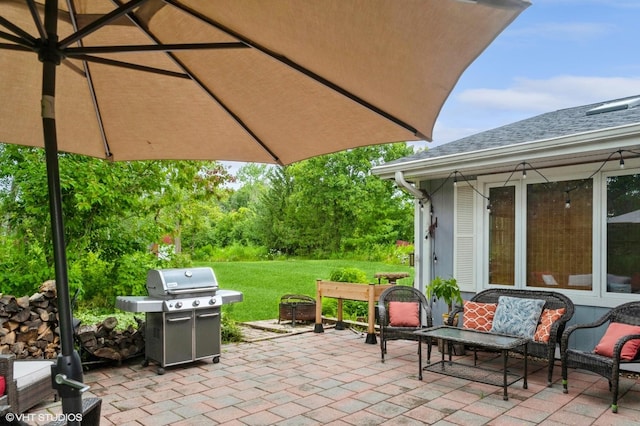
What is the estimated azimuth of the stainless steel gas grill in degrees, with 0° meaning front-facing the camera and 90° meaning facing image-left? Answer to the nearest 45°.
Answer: approximately 315°

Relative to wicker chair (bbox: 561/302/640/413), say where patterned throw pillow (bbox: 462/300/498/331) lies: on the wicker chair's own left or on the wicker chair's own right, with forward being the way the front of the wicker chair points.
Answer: on the wicker chair's own right

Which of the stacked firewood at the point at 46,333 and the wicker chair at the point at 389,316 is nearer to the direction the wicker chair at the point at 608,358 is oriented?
the stacked firewood

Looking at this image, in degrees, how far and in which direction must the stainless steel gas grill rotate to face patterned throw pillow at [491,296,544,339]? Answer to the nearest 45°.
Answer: approximately 45° to its left

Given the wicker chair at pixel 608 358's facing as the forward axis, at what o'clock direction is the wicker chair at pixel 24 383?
the wicker chair at pixel 24 383 is roughly at 12 o'clock from the wicker chair at pixel 608 358.

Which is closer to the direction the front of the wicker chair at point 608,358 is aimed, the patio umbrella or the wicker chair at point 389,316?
the patio umbrella

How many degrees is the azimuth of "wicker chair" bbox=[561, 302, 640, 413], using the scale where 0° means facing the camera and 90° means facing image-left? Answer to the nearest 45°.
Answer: approximately 45°

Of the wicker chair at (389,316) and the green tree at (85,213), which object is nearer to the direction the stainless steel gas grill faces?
the wicker chair

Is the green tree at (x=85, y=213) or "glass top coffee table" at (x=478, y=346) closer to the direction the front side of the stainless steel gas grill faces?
the glass top coffee table

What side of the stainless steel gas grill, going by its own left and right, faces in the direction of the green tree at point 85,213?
back
